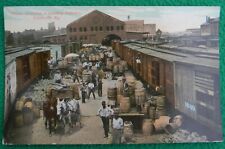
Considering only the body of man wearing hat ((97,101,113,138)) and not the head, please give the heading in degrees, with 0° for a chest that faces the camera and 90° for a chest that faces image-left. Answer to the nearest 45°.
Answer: approximately 0°
